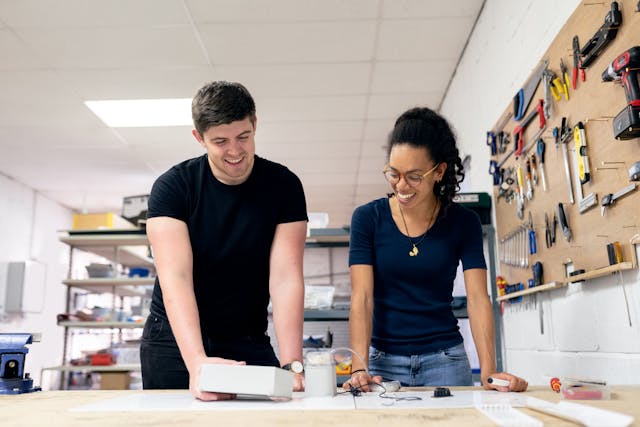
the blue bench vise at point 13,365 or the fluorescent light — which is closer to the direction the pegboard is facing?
the blue bench vise

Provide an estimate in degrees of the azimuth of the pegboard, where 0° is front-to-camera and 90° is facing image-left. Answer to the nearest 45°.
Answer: approximately 45°

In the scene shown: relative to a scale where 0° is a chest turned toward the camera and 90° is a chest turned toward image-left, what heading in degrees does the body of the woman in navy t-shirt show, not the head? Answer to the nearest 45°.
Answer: approximately 0°

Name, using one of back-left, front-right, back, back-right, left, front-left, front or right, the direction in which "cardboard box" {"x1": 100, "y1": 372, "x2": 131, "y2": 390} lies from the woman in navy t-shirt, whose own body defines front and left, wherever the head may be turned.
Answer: back-right

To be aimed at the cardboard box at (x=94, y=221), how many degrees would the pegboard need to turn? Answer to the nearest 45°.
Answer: approximately 90° to its right

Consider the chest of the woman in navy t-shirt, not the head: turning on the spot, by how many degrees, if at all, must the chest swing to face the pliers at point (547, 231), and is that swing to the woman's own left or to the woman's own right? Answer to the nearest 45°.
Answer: approximately 135° to the woman's own left
